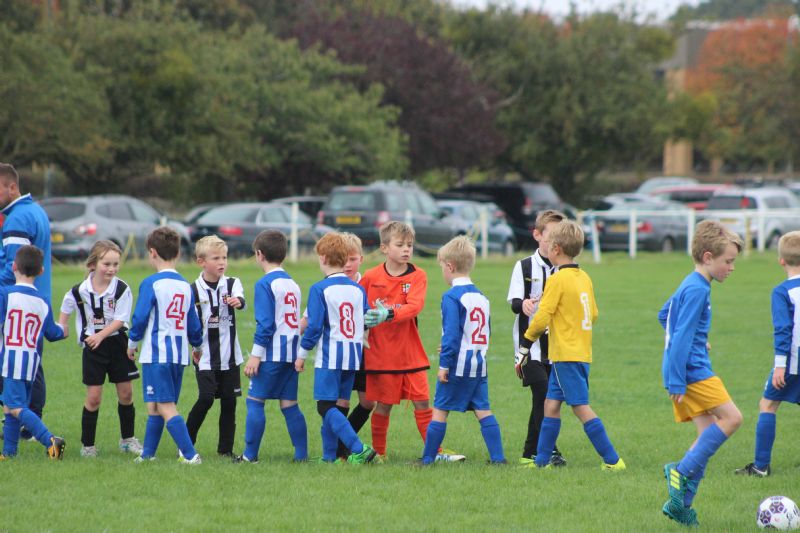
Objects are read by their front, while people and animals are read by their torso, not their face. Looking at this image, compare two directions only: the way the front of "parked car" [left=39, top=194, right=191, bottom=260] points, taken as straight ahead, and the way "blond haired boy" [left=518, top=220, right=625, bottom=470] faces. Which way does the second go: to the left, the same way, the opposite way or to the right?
to the left

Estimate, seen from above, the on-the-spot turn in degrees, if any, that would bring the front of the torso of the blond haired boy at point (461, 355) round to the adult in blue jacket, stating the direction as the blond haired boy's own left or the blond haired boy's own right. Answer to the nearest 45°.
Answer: approximately 45° to the blond haired boy's own left

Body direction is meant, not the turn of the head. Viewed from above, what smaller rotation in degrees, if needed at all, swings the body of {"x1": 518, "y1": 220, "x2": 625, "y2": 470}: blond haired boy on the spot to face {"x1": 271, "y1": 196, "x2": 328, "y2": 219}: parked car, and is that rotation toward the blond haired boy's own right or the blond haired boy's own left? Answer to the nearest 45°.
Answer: approximately 45° to the blond haired boy's own right

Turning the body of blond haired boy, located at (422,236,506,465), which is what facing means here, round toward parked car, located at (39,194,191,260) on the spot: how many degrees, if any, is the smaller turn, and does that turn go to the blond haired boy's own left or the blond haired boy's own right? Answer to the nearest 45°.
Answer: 0° — they already face it

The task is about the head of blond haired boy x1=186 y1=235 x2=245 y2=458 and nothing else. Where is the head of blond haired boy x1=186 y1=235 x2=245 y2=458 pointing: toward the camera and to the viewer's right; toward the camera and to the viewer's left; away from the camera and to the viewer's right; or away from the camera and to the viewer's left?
toward the camera and to the viewer's right

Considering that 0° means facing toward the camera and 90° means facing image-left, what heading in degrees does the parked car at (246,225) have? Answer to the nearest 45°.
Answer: approximately 225°

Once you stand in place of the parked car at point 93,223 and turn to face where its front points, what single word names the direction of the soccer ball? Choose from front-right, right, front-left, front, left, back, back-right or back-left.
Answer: back-right

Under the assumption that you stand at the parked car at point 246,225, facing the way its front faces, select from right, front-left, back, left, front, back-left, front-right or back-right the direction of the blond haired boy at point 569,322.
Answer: back-right

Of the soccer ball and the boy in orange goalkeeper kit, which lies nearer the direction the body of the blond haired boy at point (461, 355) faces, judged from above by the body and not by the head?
the boy in orange goalkeeper kit
